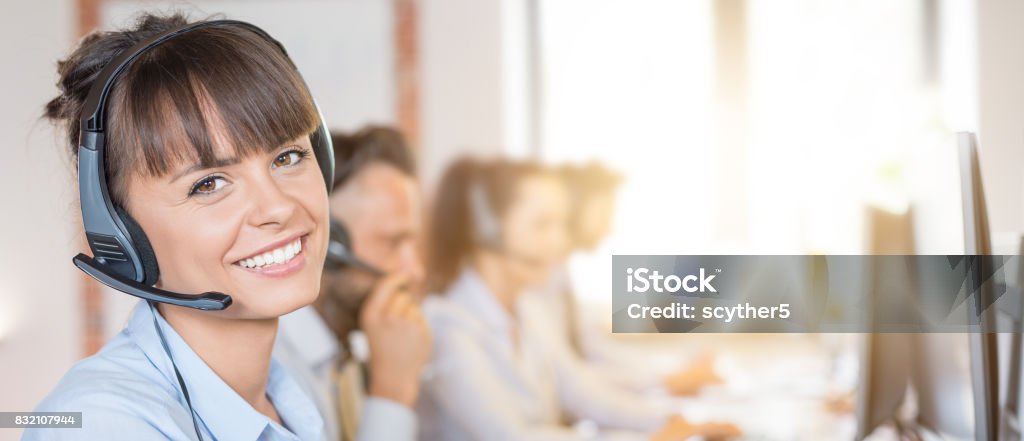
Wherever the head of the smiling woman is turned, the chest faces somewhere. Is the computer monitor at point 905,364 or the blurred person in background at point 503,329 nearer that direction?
the computer monitor

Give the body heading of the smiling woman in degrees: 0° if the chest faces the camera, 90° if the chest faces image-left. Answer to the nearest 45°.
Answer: approximately 315°

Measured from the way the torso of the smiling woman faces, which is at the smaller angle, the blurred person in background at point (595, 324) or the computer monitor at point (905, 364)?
the computer monitor

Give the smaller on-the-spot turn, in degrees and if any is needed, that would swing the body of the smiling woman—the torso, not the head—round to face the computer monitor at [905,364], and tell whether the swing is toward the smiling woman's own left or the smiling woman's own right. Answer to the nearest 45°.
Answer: approximately 45° to the smiling woman's own left

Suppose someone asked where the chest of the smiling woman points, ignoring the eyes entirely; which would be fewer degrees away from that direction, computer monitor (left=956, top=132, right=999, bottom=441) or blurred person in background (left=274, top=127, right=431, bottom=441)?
the computer monitor

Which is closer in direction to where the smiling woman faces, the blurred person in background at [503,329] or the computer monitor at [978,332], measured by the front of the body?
the computer monitor

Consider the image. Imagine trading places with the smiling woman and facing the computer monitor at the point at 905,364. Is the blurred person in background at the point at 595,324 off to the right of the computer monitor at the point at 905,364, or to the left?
left

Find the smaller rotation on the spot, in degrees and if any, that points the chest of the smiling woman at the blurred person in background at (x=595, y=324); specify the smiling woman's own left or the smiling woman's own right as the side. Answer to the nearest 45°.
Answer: approximately 90° to the smiling woman's own left
